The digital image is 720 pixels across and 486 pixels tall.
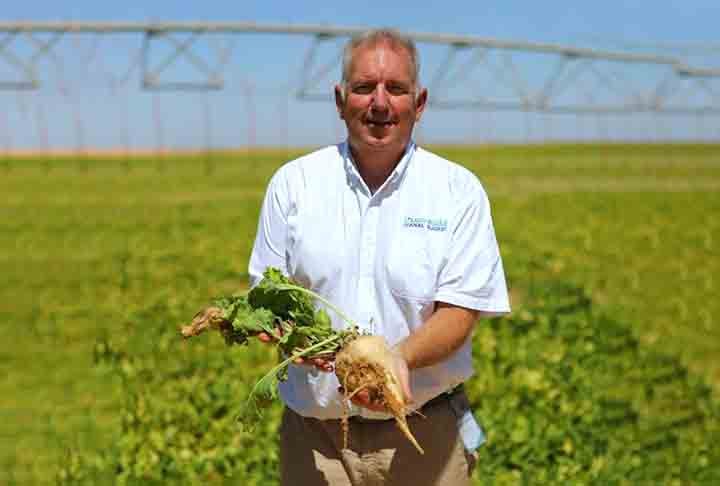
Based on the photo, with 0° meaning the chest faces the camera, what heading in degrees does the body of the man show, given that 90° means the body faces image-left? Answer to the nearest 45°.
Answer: approximately 0°
